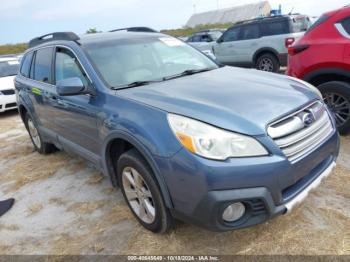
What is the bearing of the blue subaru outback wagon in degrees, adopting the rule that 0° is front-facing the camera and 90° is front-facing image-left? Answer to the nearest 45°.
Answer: approximately 315°

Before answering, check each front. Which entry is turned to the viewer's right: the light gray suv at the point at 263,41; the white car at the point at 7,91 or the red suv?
the red suv

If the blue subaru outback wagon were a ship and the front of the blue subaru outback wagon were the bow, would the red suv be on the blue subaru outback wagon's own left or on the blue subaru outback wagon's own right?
on the blue subaru outback wagon's own left

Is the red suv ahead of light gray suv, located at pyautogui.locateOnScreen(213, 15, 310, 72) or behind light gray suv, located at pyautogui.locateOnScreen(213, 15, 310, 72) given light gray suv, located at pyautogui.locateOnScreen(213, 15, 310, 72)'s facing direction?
behind

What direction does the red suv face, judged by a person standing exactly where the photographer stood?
facing to the right of the viewer

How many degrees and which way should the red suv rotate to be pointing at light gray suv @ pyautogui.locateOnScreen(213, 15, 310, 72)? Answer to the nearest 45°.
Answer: approximately 90° to its left

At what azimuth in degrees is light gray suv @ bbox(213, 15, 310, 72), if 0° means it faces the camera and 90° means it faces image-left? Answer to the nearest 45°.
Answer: approximately 135°

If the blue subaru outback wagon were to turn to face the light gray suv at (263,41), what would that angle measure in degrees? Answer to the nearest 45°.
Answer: approximately 135° to its left

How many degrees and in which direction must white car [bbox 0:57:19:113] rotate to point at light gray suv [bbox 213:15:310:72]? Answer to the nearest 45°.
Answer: approximately 90° to its left
